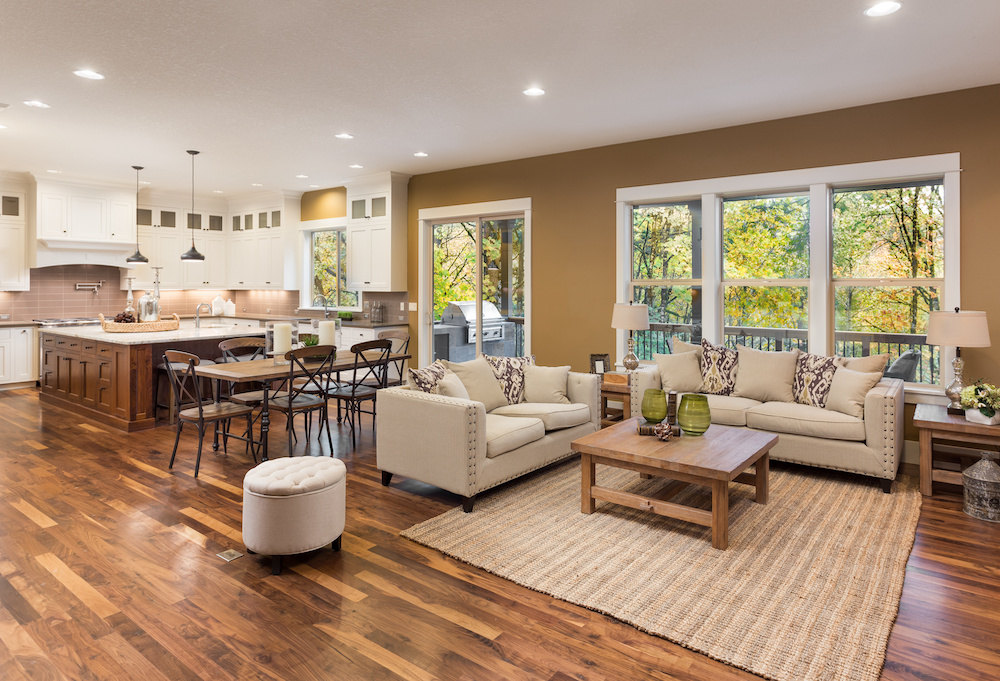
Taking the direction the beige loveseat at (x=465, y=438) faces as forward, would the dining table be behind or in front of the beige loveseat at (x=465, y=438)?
behind

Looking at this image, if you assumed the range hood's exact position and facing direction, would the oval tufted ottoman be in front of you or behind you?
in front

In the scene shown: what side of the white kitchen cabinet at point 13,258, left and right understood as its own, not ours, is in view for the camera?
front

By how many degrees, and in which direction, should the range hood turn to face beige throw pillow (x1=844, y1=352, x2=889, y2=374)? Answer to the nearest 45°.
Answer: approximately 45° to its left

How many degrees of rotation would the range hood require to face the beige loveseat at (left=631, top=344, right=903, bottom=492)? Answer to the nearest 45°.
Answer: approximately 45° to its left

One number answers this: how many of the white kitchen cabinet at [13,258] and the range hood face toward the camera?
2

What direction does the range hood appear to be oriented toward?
toward the camera

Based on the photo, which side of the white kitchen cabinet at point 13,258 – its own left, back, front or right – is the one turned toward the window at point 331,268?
left

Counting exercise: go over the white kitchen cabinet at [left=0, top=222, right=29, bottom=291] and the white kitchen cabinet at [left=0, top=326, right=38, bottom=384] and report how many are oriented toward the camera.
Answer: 2

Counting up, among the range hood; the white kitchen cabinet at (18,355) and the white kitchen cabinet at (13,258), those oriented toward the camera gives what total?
3

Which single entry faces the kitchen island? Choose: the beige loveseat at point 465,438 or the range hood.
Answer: the range hood

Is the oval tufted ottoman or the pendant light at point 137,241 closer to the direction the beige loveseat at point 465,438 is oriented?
the oval tufted ottoman
